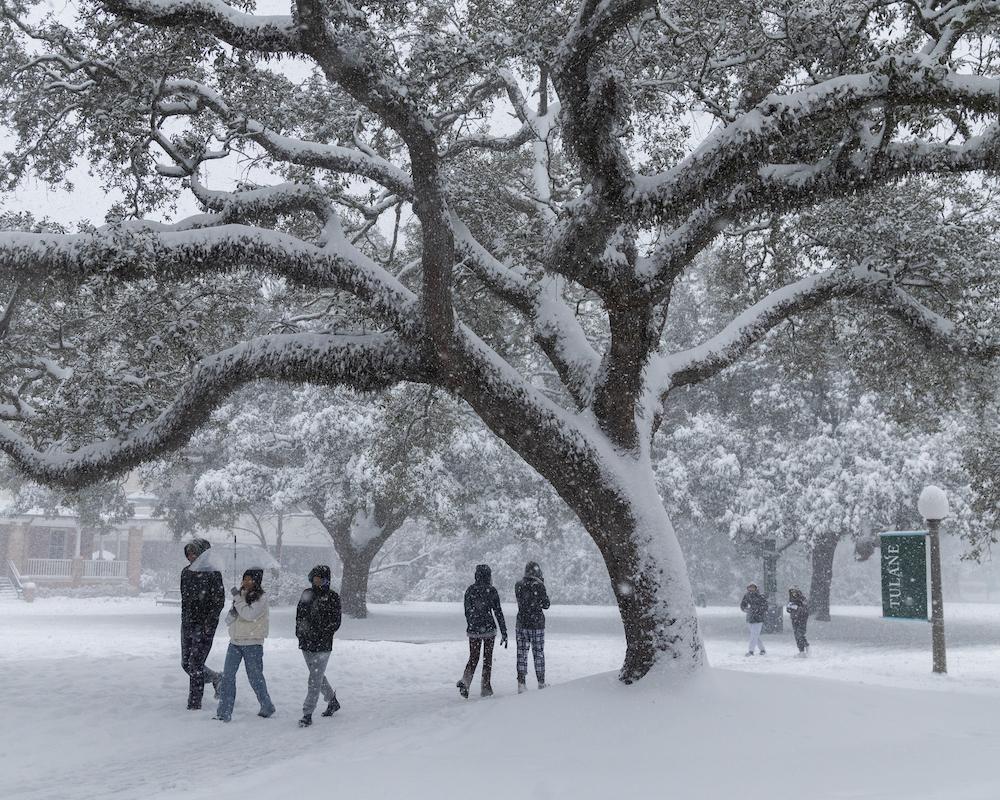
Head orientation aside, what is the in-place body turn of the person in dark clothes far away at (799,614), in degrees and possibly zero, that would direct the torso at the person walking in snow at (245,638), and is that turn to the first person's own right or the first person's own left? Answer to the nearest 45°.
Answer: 0° — they already face them

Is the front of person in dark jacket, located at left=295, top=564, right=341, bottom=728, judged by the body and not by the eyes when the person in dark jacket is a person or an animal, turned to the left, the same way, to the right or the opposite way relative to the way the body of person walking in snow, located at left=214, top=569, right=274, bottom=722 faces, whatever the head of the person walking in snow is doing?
the same way

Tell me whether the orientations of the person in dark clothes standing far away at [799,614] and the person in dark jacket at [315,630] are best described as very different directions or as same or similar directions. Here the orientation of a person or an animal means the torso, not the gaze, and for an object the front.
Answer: same or similar directions

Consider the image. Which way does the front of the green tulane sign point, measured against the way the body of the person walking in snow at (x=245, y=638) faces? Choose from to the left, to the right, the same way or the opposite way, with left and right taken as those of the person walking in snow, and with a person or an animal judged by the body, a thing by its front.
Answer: the same way

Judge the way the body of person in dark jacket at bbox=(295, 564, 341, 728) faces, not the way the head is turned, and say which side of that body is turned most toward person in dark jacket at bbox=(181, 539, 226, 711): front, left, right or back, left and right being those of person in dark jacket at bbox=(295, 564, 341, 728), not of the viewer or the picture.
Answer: right

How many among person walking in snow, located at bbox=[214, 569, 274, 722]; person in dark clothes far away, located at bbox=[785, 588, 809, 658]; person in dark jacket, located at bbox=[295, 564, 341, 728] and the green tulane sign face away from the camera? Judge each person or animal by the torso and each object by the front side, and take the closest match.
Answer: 0

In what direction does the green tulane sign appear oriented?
toward the camera

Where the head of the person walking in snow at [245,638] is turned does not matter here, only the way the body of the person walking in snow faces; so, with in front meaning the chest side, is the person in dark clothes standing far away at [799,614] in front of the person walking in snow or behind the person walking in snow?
behind

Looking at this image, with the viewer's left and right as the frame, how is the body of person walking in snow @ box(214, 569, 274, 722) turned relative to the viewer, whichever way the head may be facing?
facing the viewer and to the left of the viewer

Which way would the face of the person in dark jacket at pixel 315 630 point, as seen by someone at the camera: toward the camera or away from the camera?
toward the camera
